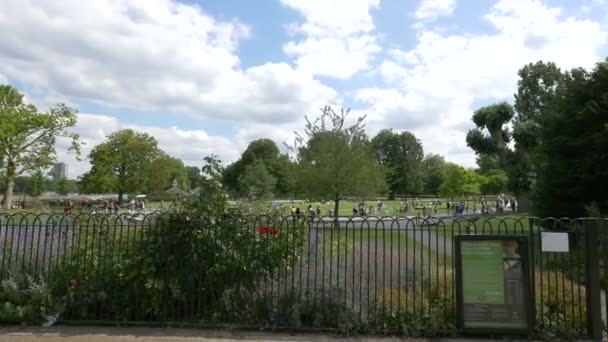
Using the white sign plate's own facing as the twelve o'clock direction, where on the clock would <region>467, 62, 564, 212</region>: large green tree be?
The large green tree is roughly at 6 o'clock from the white sign plate.

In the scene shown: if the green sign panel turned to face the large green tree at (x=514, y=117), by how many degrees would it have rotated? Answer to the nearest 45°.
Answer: approximately 180°

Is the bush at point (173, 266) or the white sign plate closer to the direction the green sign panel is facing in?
the bush

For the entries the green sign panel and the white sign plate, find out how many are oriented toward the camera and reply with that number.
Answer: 2

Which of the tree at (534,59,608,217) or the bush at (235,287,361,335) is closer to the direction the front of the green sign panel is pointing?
the bush

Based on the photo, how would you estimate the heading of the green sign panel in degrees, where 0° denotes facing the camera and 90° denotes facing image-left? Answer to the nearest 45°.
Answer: approximately 0°

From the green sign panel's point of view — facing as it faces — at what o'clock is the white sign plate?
The white sign plate is roughly at 8 o'clock from the green sign panel.

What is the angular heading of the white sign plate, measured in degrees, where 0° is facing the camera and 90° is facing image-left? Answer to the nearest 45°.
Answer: approximately 0°

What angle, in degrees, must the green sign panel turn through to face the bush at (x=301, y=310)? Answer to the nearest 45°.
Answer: approximately 90° to its right

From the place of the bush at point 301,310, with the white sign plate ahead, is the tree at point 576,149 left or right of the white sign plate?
left
